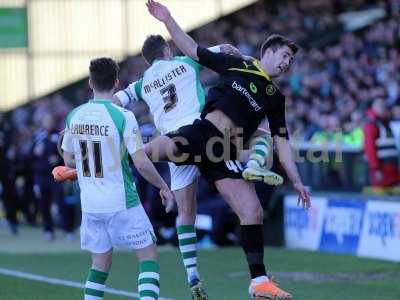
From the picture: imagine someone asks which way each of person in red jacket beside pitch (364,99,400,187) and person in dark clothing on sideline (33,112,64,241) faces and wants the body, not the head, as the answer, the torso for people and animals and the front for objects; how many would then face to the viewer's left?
0

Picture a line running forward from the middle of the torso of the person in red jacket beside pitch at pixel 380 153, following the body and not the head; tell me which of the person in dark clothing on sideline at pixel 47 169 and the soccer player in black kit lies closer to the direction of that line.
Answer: the soccer player in black kit

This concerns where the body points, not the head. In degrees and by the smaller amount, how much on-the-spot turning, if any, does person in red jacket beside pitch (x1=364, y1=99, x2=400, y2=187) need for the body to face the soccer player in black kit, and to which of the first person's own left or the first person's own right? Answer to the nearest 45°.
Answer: approximately 45° to the first person's own right
